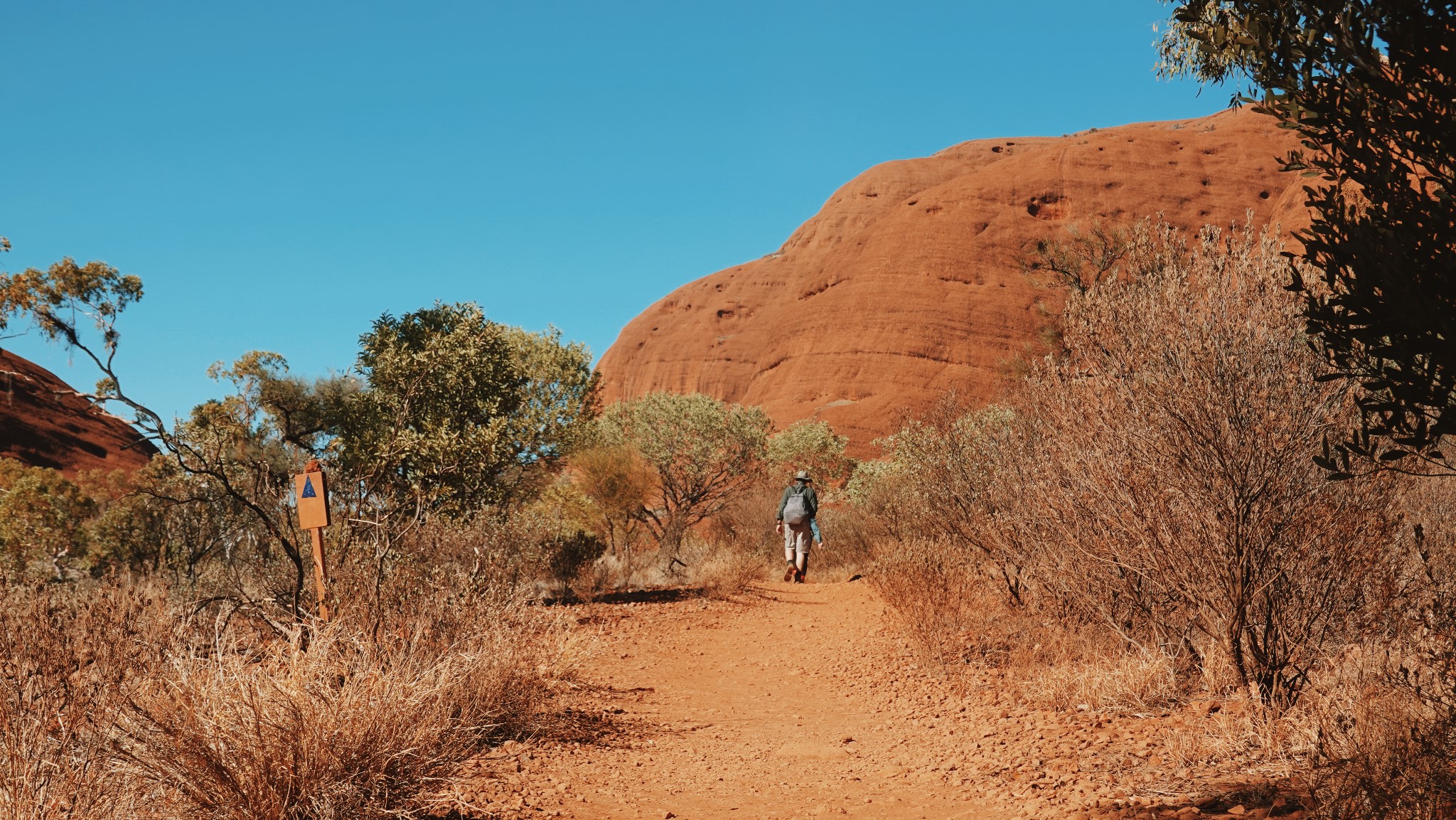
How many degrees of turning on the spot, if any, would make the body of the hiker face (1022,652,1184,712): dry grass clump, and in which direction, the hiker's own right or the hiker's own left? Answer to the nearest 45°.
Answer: approximately 180°

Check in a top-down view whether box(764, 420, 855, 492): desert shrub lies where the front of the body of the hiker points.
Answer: yes

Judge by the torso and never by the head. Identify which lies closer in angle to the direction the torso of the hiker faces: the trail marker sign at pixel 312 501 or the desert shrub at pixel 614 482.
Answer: the desert shrub

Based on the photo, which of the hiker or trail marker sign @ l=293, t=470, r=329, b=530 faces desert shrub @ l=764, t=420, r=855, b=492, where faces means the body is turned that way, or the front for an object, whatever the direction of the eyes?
the hiker

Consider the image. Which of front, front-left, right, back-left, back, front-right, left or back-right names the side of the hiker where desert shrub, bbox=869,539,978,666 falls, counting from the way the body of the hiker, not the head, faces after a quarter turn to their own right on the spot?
right

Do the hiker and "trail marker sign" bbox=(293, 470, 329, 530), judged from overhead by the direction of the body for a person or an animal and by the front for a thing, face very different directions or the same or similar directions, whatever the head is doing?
very different directions

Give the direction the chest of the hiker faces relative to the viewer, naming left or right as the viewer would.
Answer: facing away from the viewer

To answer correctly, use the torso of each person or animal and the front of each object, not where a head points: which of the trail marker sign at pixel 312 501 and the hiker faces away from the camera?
the hiker

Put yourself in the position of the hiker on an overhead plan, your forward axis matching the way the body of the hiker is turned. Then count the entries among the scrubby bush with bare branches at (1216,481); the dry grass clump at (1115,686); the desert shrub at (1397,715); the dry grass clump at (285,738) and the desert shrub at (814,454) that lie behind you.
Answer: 4

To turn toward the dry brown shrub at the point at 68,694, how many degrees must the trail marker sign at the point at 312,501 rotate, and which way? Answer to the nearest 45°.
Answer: approximately 45° to its right

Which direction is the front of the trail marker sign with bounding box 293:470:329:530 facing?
toward the camera

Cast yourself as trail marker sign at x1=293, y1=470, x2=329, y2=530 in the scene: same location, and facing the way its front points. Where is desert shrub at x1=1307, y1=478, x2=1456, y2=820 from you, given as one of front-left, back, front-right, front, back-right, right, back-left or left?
front-left

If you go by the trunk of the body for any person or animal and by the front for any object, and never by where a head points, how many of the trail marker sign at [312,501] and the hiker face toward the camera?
1

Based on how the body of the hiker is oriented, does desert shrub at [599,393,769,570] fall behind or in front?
in front
